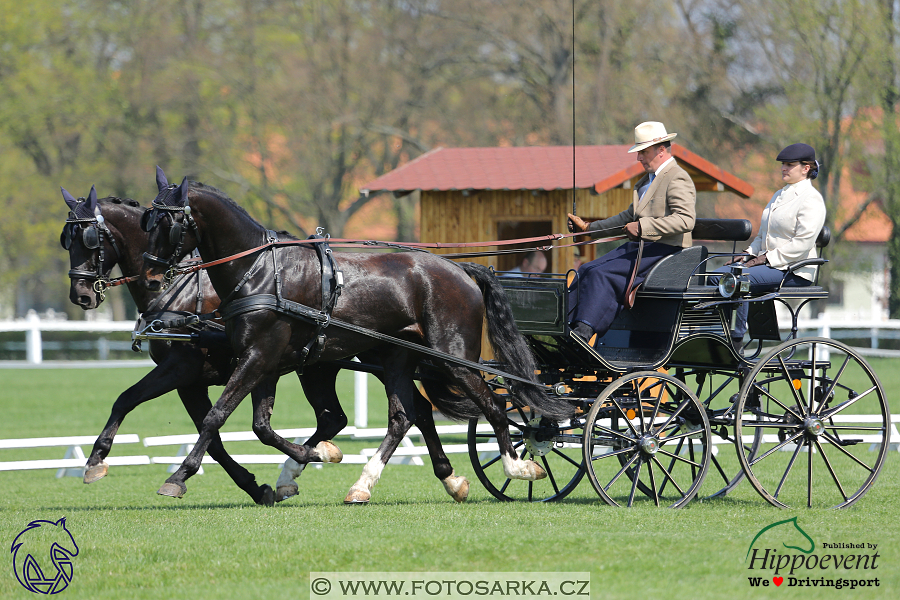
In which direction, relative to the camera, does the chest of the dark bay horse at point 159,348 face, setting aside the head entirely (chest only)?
to the viewer's left

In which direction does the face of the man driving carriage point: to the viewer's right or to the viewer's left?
to the viewer's left

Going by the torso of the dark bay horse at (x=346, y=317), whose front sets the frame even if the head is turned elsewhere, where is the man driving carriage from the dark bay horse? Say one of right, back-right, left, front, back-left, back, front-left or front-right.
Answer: back

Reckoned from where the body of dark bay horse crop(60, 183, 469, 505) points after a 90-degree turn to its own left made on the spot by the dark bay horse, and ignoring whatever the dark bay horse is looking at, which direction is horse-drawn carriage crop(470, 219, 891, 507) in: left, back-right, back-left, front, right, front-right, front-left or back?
left

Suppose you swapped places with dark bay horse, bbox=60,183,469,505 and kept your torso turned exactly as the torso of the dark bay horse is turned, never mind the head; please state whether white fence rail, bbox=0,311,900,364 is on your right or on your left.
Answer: on your right

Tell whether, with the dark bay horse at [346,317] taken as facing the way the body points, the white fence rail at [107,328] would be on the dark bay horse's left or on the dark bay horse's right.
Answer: on the dark bay horse's right

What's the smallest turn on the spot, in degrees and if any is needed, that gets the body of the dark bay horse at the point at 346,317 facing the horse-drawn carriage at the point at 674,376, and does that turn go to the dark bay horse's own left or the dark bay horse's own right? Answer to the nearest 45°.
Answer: approximately 180°

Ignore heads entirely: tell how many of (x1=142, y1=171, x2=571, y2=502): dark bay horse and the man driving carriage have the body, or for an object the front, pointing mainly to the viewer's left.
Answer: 2

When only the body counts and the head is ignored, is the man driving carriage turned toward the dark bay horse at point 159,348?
yes

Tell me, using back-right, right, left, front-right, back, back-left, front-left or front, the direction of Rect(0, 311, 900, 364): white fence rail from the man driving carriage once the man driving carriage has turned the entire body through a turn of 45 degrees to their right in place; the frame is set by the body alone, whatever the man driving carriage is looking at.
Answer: front

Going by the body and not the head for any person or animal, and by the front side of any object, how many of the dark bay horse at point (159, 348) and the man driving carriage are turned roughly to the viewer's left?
2

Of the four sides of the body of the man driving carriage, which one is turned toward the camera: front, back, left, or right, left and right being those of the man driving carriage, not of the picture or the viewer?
left

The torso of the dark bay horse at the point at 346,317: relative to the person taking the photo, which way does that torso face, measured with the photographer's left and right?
facing to the left of the viewer

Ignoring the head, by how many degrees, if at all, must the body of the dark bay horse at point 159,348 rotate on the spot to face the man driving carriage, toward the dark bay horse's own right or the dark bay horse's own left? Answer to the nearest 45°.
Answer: approximately 180°
